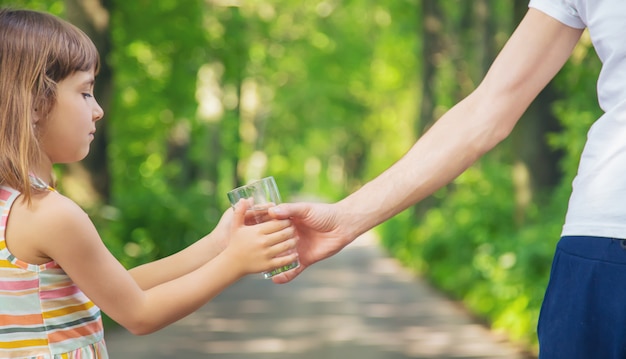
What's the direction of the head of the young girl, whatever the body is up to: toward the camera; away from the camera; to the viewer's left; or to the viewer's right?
to the viewer's right

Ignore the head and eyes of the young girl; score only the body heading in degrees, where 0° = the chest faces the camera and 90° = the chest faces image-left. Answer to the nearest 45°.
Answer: approximately 270°
